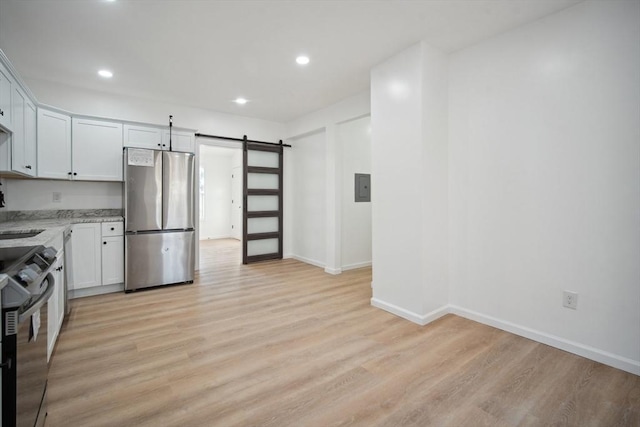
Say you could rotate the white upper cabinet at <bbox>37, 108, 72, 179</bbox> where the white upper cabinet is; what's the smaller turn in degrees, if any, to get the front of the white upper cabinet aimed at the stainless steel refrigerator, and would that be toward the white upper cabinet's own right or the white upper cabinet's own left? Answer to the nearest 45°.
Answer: approximately 45° to the white upper cabinet's own left

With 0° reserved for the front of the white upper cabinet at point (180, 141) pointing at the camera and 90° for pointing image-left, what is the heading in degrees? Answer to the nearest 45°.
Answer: approximately 0°

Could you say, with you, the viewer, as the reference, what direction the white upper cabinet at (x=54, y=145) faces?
facing the viewer and to the right of the viewer

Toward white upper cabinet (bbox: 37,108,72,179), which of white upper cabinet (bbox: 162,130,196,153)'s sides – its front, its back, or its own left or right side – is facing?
right

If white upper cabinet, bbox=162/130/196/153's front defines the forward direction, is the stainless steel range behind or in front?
in front

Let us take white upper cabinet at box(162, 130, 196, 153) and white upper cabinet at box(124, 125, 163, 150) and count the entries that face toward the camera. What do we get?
2

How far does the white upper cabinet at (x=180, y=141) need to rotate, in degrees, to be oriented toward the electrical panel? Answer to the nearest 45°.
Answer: approximately 90° to its left

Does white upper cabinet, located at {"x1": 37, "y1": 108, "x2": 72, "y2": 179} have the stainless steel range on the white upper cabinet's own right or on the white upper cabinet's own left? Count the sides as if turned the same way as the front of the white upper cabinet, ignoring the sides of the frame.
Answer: on the white upper cabinet's own right

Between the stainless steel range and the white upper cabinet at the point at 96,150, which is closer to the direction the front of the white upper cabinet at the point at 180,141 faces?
the stainless steel range

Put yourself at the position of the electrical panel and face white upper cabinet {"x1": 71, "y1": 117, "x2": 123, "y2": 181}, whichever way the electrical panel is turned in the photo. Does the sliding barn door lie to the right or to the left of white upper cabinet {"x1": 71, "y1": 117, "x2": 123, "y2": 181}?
right

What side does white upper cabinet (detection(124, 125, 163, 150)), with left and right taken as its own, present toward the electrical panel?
left

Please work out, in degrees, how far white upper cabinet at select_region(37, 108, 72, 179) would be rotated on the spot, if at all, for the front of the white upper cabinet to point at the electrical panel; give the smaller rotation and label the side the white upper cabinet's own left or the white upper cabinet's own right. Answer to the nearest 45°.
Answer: approximately 45° to the white upper cabinet's own left

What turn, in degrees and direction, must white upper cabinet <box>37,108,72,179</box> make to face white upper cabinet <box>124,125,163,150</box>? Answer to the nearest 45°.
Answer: approximately 45° to its left
